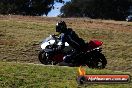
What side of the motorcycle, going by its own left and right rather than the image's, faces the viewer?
left

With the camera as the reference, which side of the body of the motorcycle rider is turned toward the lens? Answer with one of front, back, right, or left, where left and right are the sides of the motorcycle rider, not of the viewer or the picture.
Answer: left
